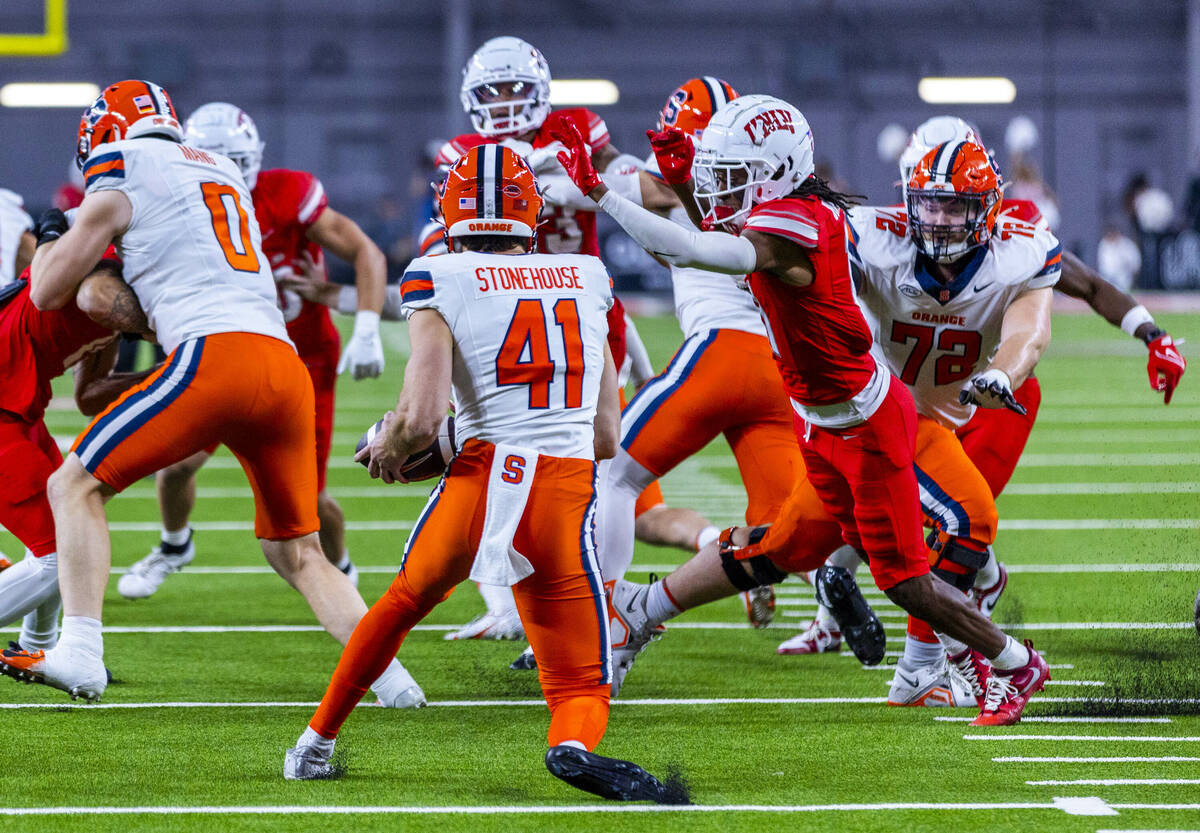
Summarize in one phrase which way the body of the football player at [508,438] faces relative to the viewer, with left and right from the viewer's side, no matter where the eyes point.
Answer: facing away from the viewer

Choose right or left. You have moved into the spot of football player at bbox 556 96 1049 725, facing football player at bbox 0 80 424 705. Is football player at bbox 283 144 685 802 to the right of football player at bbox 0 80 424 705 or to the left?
left

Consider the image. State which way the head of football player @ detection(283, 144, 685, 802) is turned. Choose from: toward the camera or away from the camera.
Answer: away from the camera

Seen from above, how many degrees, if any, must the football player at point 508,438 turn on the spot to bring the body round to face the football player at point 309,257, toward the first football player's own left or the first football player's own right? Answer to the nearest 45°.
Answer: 0° — they already face them

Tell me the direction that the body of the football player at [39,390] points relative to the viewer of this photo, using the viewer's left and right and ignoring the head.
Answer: facing to the right of the viewer

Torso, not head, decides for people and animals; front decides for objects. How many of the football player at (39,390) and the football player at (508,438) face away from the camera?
1

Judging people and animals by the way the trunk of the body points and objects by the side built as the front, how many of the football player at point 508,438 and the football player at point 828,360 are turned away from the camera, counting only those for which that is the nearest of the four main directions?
1

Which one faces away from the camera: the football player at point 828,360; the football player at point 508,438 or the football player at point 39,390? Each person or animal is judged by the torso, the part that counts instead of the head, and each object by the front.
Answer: the football player at point 508,438

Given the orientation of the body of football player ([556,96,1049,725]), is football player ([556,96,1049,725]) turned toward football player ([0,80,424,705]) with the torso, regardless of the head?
yes

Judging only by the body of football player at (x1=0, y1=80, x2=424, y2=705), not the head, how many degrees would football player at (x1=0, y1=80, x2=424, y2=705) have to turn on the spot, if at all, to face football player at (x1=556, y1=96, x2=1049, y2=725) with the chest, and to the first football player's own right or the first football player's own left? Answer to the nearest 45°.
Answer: approximately 135° to the first football player's own right

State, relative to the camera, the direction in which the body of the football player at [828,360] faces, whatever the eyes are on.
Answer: to the viewer's left

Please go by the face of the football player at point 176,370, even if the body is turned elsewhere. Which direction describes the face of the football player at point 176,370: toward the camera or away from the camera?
away from the camera
